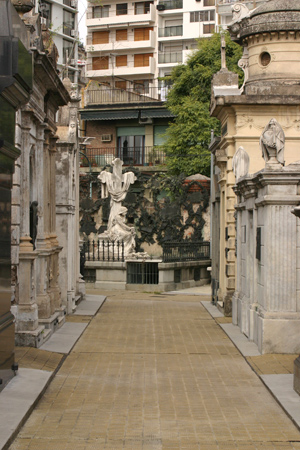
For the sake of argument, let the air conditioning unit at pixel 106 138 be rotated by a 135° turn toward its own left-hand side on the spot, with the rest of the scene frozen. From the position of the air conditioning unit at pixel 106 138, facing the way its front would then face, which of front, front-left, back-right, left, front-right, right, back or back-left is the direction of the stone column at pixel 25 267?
back-right

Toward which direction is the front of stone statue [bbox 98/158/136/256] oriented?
toward the camera

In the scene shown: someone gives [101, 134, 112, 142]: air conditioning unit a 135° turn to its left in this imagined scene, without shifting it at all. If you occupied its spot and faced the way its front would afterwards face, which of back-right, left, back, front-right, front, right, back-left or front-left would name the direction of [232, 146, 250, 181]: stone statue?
back-right

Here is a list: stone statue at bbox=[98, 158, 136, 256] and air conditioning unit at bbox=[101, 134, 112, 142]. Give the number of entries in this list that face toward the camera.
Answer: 2

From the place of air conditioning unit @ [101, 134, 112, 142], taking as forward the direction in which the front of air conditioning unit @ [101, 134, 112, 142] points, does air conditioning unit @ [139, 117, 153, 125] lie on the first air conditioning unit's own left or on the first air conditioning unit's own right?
on the first air conditioning unit's own left

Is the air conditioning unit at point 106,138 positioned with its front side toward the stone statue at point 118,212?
yes

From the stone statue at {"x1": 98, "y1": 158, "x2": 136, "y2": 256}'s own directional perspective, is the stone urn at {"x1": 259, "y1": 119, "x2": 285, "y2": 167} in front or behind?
in front

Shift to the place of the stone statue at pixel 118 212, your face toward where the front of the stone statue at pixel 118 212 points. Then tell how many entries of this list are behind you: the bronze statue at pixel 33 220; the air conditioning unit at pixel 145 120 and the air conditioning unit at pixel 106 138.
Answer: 2

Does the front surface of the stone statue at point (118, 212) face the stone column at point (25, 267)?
yes

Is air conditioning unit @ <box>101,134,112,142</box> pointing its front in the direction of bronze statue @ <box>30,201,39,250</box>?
yes

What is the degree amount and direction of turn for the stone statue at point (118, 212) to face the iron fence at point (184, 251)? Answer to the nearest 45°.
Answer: approximately 45° to its left

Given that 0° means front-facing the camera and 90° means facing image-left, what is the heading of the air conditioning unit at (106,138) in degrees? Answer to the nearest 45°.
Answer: approximately 0°

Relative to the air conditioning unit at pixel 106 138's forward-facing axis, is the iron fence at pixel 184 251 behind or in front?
in front
